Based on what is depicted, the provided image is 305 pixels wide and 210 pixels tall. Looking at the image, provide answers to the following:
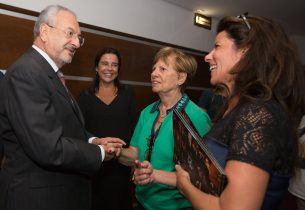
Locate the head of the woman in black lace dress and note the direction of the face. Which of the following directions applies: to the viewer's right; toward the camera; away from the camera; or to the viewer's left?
to the viewer's left

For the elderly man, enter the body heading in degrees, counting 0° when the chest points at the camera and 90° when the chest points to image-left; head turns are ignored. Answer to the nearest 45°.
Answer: approximately 270°

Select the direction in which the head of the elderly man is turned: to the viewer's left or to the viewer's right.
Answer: to the viewer's right

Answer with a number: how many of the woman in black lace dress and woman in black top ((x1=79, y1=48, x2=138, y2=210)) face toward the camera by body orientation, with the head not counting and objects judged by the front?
1

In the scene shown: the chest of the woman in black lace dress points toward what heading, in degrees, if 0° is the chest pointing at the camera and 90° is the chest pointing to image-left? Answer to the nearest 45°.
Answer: approximately 90°

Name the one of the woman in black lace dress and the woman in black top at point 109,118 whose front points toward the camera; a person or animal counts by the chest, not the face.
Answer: the woman in black top

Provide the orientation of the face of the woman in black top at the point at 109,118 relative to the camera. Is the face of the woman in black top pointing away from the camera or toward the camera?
toward the camera

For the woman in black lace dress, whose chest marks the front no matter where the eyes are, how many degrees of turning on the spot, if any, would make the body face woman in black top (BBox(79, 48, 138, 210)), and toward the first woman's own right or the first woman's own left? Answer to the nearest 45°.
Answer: approximately 45° to the first woman's own right

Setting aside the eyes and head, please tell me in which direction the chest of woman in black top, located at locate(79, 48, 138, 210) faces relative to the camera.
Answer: toward the camera

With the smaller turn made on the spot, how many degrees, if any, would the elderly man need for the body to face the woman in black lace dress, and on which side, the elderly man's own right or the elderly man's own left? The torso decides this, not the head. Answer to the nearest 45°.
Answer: approximately 45° to the elderly man's own right
